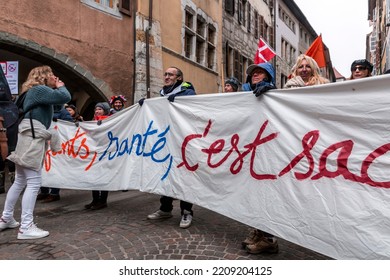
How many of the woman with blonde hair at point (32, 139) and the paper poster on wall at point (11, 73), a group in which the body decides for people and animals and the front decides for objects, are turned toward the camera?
1

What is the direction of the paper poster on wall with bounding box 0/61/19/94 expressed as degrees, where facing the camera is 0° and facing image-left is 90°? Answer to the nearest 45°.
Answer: approximately 0°

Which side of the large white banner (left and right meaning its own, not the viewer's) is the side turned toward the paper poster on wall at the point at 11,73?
right

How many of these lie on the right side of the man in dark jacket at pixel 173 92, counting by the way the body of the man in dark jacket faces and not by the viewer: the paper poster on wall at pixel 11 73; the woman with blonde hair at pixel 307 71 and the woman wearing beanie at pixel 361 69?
1

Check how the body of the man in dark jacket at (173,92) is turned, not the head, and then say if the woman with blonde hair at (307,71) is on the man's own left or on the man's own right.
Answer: on the man's own left

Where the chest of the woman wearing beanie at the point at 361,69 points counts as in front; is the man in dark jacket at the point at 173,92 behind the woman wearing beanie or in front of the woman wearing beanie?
in front

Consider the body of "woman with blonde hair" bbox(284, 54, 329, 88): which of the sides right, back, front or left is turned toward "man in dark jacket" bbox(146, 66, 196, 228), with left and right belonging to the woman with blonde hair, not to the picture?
right
